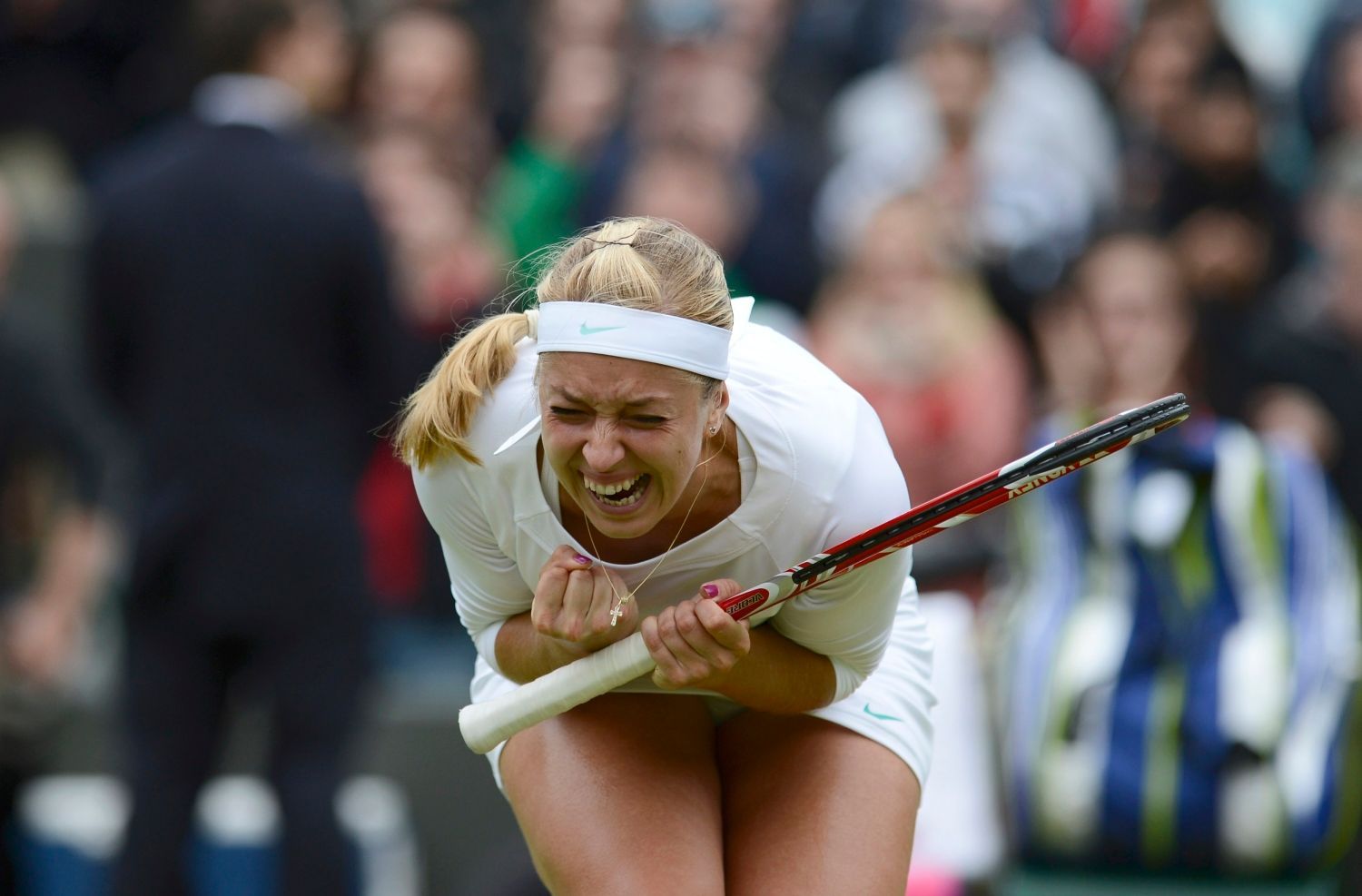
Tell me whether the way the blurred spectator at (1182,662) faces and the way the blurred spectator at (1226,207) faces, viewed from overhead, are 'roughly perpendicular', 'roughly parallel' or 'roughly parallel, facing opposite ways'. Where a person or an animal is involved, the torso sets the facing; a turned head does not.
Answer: roughly parallel

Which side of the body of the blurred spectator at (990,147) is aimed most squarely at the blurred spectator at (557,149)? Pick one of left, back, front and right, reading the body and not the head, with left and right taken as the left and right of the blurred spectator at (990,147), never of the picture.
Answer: right

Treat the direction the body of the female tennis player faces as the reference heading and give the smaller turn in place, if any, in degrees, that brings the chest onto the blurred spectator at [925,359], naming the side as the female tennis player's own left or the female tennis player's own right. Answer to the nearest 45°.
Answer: approximately 180°

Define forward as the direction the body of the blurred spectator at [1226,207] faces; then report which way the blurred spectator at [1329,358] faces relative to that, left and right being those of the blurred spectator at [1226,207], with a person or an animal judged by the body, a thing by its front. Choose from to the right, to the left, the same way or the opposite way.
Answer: the same way

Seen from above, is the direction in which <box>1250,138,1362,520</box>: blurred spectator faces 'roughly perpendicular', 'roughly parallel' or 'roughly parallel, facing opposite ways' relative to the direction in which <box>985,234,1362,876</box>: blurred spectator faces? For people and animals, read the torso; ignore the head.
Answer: roughly parallel

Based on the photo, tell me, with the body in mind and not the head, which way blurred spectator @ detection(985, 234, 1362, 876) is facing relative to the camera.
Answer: toward the camera

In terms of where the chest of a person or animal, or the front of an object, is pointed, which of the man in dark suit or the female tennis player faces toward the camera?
the female tennis player

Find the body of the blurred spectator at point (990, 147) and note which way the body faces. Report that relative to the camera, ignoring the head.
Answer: toward the camera

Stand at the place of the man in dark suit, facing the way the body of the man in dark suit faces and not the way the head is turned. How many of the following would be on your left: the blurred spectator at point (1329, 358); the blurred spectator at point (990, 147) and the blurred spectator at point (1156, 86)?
0

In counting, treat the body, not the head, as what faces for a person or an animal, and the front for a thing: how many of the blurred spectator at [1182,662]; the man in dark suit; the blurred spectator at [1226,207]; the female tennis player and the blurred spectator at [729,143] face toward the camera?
4

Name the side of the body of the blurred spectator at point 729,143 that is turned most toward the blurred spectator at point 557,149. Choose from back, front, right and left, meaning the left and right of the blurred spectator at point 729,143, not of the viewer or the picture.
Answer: right

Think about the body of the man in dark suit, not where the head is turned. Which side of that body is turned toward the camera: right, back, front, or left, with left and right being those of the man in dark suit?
back

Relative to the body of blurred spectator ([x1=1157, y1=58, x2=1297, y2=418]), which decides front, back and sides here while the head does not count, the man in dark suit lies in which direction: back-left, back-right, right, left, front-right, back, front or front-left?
front-right

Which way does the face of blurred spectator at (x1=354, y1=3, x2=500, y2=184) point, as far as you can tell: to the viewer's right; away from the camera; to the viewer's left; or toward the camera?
toward the camera

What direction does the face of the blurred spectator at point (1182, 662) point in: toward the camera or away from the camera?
toward the camera

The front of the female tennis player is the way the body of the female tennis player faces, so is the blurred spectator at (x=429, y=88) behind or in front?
behind

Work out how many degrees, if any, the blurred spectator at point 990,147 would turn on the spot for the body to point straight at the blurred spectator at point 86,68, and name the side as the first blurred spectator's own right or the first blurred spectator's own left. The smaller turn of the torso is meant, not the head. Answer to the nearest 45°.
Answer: approximately 90° to the first blurred spectator's own right

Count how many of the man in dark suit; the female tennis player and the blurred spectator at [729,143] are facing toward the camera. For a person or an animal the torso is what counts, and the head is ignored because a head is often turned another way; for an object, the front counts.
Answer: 2

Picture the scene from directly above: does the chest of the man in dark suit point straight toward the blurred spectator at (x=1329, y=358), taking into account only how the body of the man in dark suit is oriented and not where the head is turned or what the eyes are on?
no
